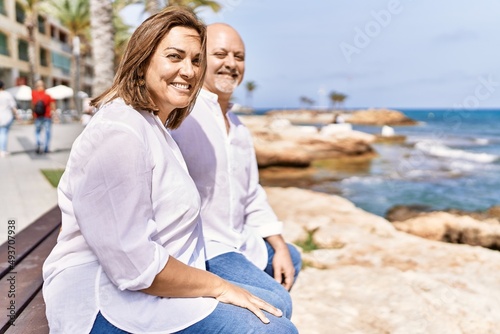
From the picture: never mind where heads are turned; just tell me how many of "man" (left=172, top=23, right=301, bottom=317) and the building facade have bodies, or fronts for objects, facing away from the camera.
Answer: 0

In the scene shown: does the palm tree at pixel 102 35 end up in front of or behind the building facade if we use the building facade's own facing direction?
in front

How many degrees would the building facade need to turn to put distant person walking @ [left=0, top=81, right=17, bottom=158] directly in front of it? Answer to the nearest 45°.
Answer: approximately 45° to its right

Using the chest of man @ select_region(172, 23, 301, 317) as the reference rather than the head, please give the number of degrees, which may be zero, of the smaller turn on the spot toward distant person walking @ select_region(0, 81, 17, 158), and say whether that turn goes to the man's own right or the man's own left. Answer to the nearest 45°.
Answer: approximately 180°

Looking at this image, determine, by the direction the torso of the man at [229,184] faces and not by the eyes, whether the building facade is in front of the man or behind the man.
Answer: behind

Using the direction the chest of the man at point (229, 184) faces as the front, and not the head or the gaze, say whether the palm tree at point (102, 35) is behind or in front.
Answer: behind

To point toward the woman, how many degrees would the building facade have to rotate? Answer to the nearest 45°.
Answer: approximately 45° to its right

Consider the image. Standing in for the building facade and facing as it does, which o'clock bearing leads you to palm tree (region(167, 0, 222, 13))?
The palm tree is roughly at 1 o'clock from the building facade.

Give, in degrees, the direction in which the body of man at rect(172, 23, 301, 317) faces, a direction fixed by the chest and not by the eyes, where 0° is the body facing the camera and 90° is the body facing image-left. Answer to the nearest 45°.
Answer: approximately 315°
